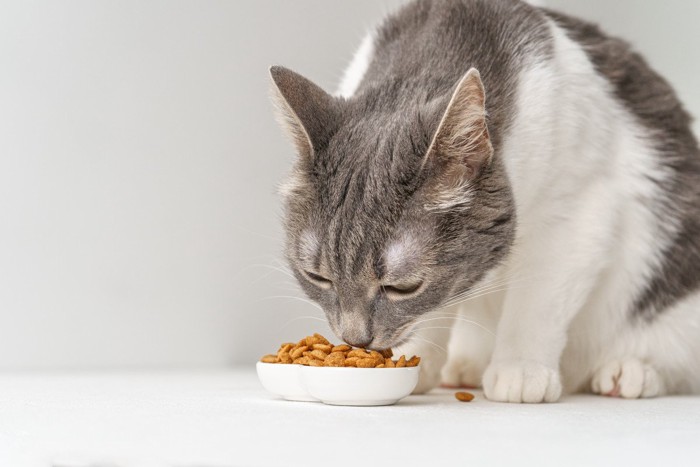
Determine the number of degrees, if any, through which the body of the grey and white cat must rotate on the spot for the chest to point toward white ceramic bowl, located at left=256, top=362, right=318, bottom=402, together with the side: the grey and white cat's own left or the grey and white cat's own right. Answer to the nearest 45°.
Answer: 0° — it already faces it

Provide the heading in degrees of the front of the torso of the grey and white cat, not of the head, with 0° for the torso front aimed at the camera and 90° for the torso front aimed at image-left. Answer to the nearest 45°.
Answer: approximately 45°
